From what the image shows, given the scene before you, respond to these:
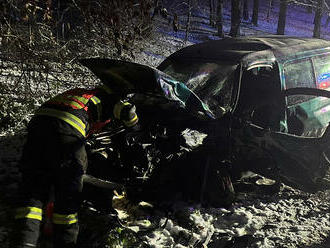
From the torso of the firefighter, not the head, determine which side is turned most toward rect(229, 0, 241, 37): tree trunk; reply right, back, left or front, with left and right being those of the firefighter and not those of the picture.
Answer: front

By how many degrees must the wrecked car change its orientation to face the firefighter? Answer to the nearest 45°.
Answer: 0° — it already faces them

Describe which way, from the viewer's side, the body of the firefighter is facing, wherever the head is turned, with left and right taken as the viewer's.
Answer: facing away from the viewer and to the right of the viewer

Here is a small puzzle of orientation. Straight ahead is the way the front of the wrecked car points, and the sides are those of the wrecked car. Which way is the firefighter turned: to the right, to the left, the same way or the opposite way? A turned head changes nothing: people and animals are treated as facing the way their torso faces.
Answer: the opposite way

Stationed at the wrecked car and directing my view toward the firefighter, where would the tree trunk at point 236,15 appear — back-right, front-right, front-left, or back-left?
back-right

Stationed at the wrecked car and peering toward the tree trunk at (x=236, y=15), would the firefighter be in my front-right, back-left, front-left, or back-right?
back-left

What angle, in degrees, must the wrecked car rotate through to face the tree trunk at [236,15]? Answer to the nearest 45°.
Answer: approximately 135° to its right

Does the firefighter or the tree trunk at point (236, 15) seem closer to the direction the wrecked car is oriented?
the firefighter

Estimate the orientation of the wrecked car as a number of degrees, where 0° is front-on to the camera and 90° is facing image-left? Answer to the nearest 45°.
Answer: approximately 45°
